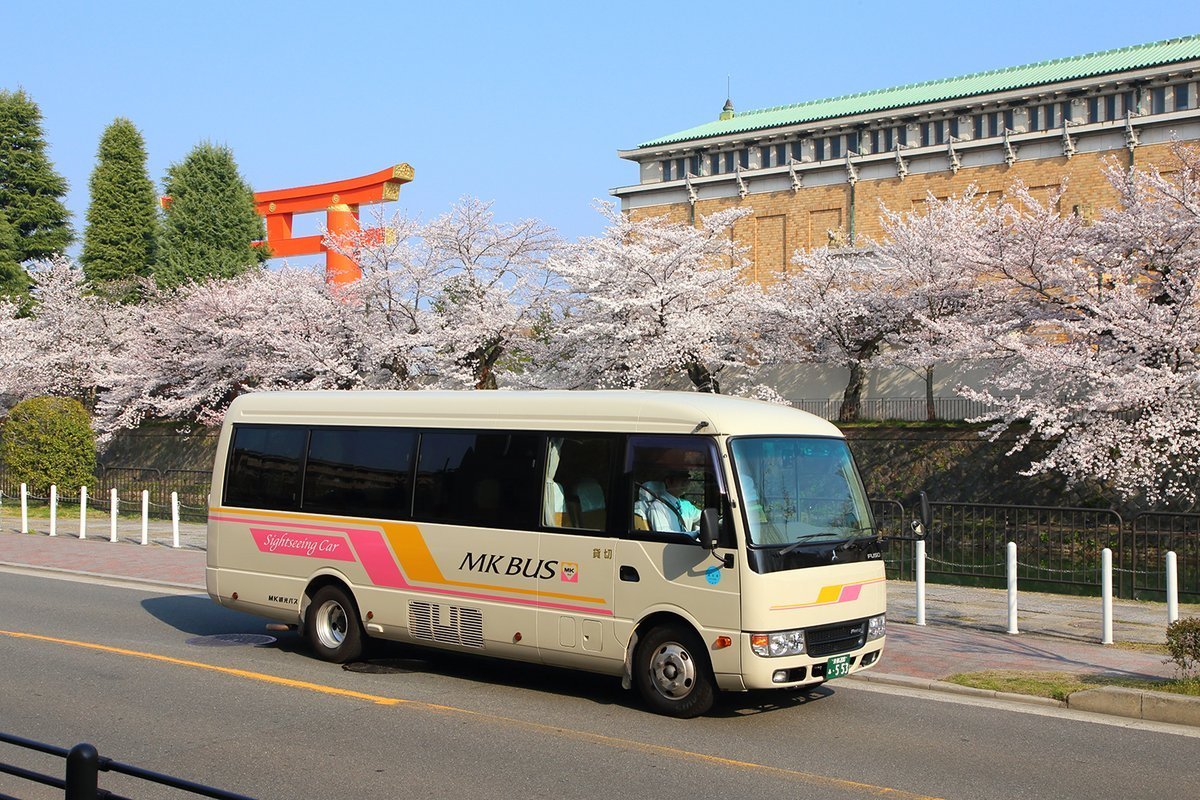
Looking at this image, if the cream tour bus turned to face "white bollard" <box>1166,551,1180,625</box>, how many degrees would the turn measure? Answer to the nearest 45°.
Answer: approximately 90° to its left

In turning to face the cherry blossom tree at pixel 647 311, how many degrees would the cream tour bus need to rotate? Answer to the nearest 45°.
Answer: approximately 135° to its left

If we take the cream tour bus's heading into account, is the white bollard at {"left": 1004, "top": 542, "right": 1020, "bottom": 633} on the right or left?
on its left

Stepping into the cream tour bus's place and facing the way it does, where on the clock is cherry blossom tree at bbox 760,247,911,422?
The cherry blossom tree is roughly at 8 o'clock from the cream tour bus.

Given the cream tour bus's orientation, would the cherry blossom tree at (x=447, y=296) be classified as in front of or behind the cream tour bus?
behind

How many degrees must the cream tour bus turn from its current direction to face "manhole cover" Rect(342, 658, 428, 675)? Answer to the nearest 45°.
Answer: approximately 180°

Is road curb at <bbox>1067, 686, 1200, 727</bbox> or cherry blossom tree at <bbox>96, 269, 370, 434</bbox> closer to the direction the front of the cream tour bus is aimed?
the road curb

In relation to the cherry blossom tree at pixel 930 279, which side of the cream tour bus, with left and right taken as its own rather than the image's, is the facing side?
left

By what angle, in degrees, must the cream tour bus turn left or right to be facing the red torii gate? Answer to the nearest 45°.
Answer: approximately 135° to its left

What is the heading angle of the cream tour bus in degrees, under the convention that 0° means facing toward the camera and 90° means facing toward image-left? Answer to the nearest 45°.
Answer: approximately 315°

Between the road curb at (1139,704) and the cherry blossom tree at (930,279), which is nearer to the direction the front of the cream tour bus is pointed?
the road curb

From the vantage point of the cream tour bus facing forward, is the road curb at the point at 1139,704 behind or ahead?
ahead
